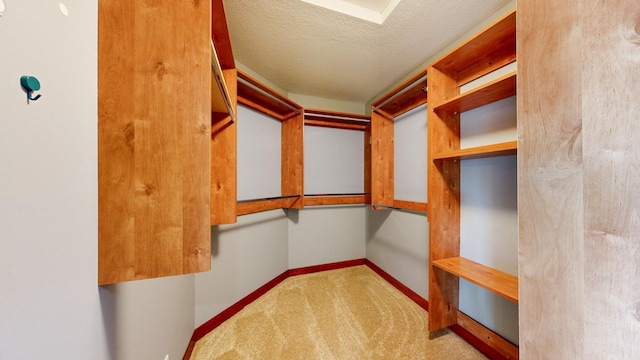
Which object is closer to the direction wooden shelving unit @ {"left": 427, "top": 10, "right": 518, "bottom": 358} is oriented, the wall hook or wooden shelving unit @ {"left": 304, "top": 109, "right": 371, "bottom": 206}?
the wall hook

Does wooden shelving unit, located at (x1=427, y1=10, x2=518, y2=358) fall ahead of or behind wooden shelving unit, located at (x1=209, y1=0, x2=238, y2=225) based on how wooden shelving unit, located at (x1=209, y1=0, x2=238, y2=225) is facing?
ahead

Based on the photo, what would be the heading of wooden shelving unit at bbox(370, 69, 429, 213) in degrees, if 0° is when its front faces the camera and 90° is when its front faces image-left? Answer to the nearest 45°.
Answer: approximately 45°

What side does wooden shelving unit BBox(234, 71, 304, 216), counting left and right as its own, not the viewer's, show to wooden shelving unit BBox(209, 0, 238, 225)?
right

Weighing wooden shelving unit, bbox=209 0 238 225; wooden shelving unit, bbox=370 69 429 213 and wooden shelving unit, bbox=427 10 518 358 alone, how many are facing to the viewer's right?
1

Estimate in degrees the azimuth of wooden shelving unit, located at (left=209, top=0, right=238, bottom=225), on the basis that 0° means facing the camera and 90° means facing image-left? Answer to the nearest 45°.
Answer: approximately 270°

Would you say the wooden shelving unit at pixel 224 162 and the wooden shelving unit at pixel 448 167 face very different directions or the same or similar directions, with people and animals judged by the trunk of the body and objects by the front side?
very different directions

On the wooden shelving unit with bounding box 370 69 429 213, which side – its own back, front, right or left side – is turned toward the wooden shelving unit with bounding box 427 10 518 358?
left

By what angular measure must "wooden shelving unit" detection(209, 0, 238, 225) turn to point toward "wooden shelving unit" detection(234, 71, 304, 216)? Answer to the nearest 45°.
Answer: approximately 45° to its left

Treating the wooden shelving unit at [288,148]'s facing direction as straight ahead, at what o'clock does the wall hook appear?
The wall hook is roughly at 2 o'clock from the wooden shelving unit.

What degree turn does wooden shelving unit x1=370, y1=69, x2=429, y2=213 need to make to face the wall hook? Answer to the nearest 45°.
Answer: approximately 45° to its left

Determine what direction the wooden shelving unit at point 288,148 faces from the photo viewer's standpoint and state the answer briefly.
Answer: facing the viewer and to the right of the viewer

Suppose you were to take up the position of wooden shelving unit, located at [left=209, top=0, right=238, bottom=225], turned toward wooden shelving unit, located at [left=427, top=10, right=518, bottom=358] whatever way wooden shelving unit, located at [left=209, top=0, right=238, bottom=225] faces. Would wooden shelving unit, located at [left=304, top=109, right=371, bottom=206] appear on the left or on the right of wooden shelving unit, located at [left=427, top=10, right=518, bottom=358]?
left

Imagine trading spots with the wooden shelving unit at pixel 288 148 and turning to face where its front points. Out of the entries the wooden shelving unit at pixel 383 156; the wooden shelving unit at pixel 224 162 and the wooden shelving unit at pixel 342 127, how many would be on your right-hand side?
1

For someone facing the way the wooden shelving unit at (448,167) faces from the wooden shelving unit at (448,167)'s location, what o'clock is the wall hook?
The wall hook is roughly at 11 o'clock from the wooden shelving unit.
